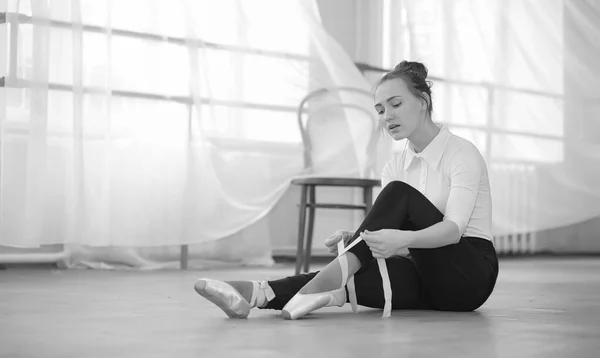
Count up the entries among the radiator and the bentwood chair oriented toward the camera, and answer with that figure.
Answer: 2

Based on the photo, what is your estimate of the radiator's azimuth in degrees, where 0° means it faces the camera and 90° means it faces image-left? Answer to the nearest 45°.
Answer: approximately 0°

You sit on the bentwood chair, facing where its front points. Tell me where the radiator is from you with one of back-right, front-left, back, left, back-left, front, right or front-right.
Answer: back-left

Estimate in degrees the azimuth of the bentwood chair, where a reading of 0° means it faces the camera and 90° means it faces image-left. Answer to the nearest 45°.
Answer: approximately 0°

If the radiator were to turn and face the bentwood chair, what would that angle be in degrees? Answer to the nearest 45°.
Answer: approximately 45° to its right
